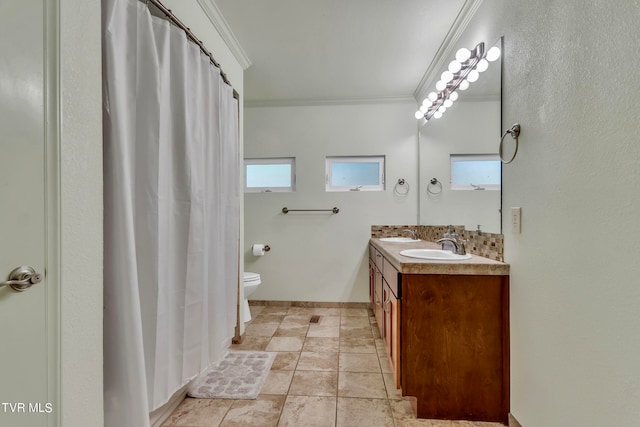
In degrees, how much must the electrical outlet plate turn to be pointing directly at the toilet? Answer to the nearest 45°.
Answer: approximately 45° to its right

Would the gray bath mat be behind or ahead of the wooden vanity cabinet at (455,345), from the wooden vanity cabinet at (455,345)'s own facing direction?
ahead

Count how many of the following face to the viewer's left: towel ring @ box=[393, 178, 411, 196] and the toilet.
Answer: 0

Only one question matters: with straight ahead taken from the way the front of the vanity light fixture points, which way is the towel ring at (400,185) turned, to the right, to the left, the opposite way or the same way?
to the left

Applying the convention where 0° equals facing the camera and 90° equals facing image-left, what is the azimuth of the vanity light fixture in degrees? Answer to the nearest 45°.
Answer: approximately 90°

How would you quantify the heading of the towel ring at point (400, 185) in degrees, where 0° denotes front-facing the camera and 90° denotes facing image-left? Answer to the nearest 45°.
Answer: approximately 0°

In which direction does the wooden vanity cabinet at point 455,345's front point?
to the viewer's left
